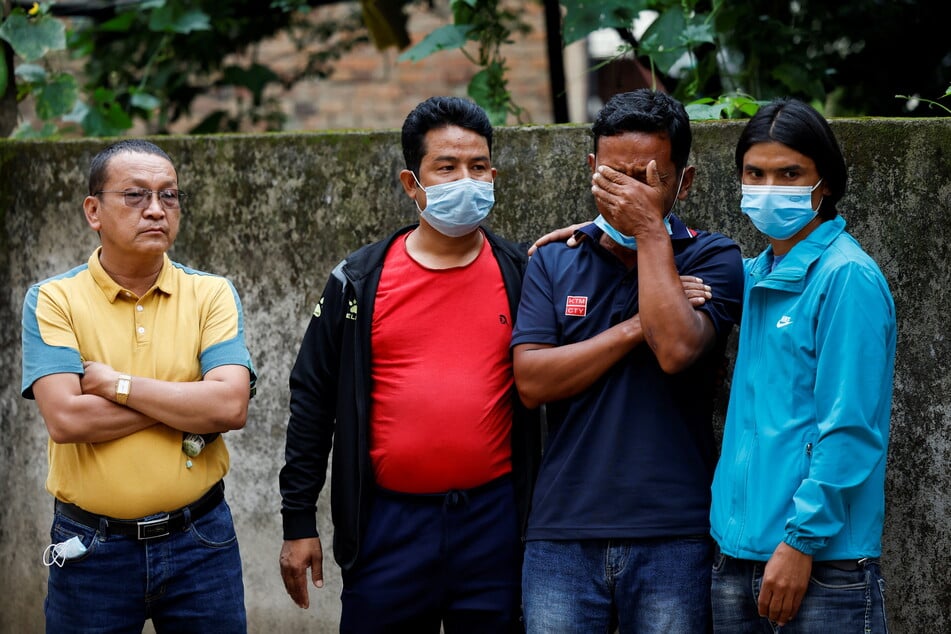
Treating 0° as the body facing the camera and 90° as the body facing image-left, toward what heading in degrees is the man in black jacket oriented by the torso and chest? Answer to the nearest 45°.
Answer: approximately 315°

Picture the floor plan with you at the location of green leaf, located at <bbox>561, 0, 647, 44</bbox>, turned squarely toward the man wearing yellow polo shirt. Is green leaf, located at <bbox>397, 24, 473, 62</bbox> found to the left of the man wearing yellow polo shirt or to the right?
right

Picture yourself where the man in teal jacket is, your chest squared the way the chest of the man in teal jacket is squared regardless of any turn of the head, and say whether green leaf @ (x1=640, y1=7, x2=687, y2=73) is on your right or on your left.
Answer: on your right

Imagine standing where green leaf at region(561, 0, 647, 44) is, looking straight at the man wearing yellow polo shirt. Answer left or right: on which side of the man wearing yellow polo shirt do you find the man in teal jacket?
left

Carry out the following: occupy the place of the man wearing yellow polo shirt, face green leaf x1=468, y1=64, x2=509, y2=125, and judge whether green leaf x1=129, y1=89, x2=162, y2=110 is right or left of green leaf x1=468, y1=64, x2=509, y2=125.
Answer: left

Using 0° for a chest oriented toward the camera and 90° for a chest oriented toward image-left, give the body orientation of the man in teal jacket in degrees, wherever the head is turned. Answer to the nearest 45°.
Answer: approximately 45°

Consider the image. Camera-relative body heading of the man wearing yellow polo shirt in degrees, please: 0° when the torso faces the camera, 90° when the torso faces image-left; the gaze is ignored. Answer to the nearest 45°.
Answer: approximately 0°
